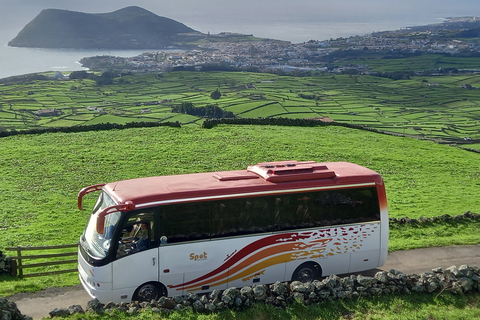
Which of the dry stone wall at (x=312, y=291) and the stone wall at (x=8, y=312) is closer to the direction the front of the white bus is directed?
the stone wall

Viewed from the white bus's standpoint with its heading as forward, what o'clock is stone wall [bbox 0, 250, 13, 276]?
The stone wall is roughly at 2 o'clock from the white bus.

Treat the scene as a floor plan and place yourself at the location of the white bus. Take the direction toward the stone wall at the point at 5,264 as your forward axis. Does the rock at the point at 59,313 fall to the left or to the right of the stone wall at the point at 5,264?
left

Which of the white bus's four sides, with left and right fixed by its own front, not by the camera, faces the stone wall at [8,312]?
front

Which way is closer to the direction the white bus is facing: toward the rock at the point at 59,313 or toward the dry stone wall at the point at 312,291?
the rock

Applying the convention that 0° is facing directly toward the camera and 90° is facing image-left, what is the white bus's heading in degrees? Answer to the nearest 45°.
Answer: approximately 45°

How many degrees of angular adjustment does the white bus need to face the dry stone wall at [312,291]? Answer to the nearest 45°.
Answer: approximately 90° to its left

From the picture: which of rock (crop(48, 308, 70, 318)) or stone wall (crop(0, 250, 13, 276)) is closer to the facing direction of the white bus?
the rock

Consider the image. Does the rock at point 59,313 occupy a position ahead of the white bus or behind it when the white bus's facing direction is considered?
ahead
